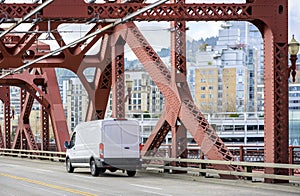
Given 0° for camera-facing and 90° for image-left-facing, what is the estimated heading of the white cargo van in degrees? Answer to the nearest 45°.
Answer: approximately 135°
